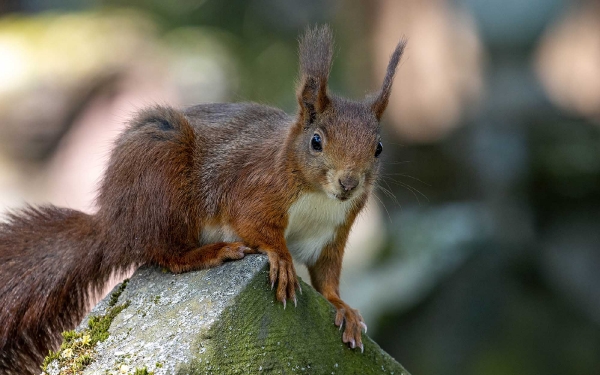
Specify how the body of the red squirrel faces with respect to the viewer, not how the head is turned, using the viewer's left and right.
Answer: facing the viewer and to the right of the viewer
